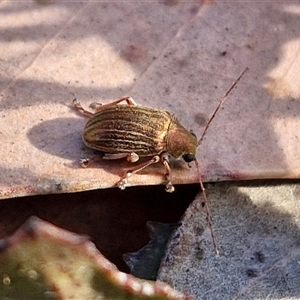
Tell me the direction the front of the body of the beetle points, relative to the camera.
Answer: to the viewer's right

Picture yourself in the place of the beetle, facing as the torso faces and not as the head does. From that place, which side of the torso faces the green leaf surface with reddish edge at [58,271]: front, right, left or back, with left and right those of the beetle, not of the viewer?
right
